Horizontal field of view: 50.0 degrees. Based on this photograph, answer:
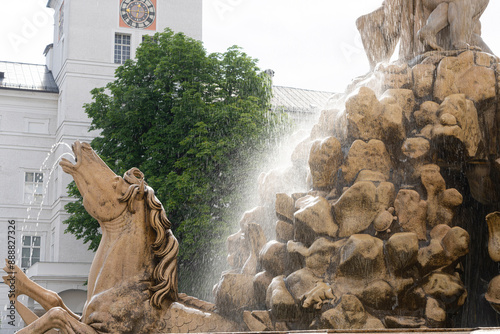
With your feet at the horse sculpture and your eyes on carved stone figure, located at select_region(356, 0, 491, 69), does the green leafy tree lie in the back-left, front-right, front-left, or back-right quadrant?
front-left

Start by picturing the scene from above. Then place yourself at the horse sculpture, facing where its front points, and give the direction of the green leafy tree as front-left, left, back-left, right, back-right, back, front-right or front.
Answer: right

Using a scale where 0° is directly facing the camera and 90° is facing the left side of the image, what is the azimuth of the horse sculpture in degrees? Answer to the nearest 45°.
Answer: approximately 90°

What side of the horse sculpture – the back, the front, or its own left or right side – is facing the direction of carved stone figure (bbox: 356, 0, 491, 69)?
back
